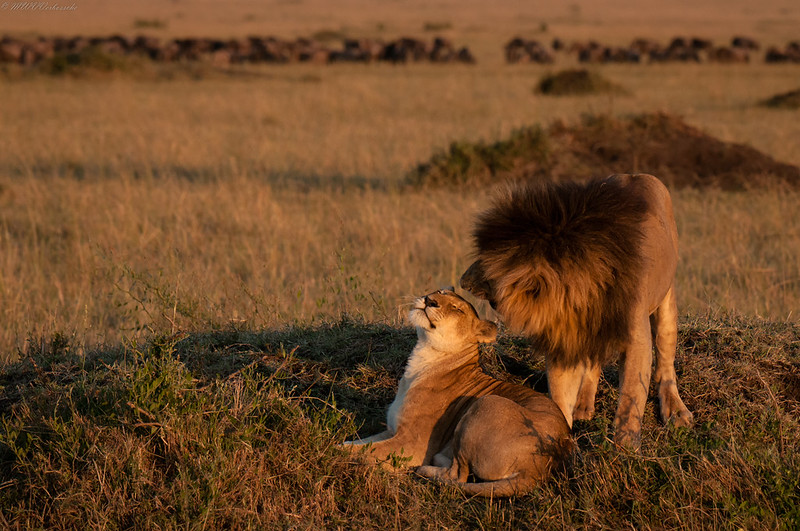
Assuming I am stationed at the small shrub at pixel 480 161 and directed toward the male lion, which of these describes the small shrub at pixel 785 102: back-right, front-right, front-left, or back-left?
back-left

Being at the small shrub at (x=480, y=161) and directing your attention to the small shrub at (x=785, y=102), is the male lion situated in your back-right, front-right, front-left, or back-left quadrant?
back-right

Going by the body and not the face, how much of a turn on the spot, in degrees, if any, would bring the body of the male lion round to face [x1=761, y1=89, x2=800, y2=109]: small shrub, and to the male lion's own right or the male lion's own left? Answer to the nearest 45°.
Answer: approximately 135° to the male lion's own right

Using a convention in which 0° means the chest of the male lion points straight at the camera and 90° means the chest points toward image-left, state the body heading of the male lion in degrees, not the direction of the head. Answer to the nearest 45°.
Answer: approximately 45°

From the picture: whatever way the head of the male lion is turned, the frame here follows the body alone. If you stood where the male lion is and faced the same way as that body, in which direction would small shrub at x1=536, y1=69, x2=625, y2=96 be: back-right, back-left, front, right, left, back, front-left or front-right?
back-right

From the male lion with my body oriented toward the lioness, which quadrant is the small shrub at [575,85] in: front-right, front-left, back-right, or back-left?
back-right

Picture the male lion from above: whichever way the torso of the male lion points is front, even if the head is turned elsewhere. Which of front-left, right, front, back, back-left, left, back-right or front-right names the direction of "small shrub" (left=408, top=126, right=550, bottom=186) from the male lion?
back-right
